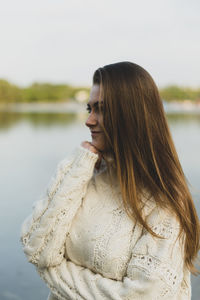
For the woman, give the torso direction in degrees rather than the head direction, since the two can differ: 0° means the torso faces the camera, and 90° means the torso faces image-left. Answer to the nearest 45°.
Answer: approximately 45°

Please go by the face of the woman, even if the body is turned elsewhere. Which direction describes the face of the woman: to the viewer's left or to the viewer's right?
to the viewer's left
